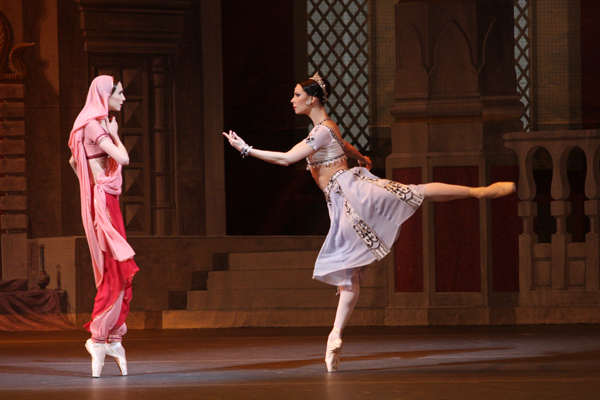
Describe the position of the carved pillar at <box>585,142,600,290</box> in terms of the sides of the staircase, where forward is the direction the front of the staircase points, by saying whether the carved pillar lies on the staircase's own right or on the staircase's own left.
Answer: on the staircase's own left

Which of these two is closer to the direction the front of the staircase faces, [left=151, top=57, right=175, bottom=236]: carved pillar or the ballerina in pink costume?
the ballerina in pink costume

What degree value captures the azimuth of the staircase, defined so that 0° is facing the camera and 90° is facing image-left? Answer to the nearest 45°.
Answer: approximately 0°

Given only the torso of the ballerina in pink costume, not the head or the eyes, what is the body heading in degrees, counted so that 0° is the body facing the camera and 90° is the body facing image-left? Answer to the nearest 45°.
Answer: approximately 270°

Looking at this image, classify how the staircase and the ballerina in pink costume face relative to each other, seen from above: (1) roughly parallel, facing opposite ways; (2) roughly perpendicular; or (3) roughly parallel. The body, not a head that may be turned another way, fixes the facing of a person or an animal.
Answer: roughly perpendicular

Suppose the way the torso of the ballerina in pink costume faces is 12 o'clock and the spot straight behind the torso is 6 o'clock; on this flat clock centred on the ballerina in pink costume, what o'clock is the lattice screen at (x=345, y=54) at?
The lattice screen is roughly at 10 o'clock from the ballerina in pink costume.

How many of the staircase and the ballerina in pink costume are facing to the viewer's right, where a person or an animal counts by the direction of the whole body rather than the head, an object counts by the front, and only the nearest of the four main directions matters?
1

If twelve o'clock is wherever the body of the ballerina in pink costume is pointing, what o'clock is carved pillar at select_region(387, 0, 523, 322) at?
The carved pillar is roughly at 11 o'clock from the ballerina in pink costume.

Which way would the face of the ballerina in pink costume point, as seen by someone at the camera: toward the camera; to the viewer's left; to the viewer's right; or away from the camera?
to the viewer's right
